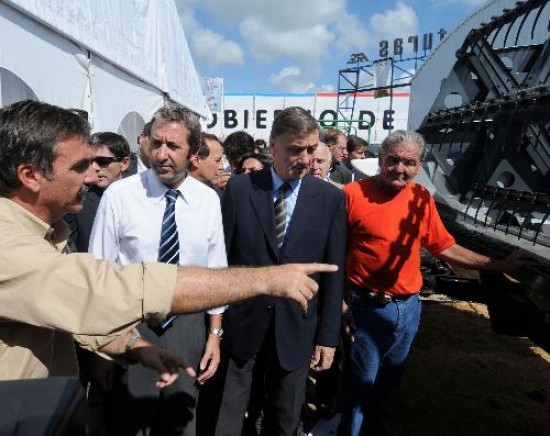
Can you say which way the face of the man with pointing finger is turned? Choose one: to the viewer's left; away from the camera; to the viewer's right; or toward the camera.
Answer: to the viewer's right

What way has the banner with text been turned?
toward the camera

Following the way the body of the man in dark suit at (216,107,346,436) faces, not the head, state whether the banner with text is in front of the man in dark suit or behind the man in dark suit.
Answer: behind

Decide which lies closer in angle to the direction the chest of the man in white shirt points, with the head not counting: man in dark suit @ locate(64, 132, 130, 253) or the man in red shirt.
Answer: the man in red shirt

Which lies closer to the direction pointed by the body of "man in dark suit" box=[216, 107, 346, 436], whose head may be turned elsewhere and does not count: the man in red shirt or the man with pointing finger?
the man with pointing finger

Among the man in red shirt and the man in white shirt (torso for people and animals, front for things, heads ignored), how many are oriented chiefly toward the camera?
2

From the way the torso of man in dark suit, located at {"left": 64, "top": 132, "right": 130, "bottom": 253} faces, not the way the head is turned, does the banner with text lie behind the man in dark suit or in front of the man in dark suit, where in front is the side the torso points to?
behind

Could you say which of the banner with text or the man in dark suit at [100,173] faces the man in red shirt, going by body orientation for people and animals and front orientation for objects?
the banner with text

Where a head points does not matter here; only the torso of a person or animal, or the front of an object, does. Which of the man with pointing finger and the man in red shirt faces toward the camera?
the man in red shirt

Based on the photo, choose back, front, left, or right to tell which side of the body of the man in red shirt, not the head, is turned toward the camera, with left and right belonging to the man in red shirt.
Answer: front

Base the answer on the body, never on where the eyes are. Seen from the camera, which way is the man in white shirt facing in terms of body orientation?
toward the camera

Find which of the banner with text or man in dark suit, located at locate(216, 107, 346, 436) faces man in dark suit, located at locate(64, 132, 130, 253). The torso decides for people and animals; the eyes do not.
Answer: the banner with text

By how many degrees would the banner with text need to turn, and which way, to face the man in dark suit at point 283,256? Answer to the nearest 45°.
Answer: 0° — it already faces them

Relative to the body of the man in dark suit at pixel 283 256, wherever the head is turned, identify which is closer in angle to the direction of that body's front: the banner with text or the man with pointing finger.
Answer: the man with pointing finger

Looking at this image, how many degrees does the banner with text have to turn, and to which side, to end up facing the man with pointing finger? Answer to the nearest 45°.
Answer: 0° — it already faces them

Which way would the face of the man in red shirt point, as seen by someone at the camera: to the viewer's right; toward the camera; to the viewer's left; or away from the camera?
toward the camera

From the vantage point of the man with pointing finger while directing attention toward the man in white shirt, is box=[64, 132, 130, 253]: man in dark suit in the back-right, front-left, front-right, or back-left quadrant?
front-left

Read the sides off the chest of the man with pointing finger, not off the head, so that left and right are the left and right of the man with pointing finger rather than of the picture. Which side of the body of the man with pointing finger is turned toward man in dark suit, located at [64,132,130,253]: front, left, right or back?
left

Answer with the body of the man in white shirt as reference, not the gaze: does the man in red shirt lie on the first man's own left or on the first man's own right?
on the first man's own left

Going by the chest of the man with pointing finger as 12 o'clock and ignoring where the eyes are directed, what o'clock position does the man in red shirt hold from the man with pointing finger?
The man in red shirt is roughly at 11 o'clock from the man with pointing finger.
